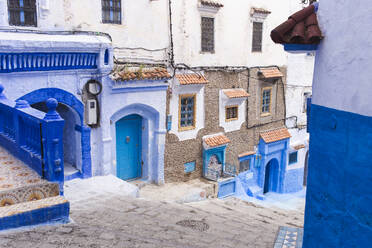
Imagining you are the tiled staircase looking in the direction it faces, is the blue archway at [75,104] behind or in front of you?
behind

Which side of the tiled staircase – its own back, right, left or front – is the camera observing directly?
front
